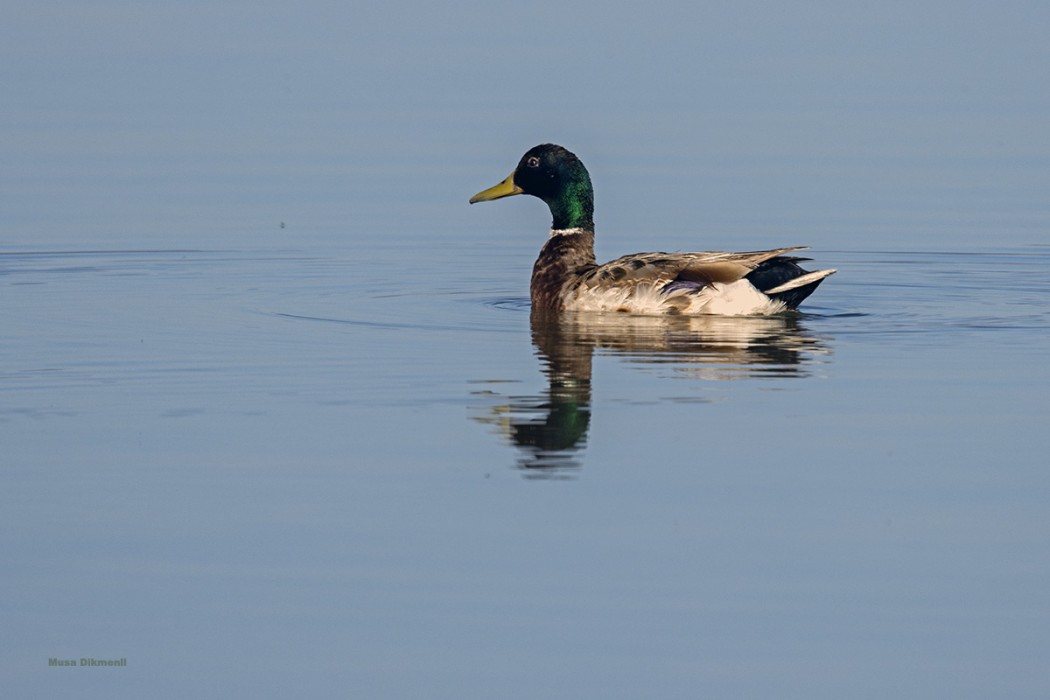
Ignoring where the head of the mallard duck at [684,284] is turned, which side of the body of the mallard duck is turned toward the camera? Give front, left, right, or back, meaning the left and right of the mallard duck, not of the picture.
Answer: left
